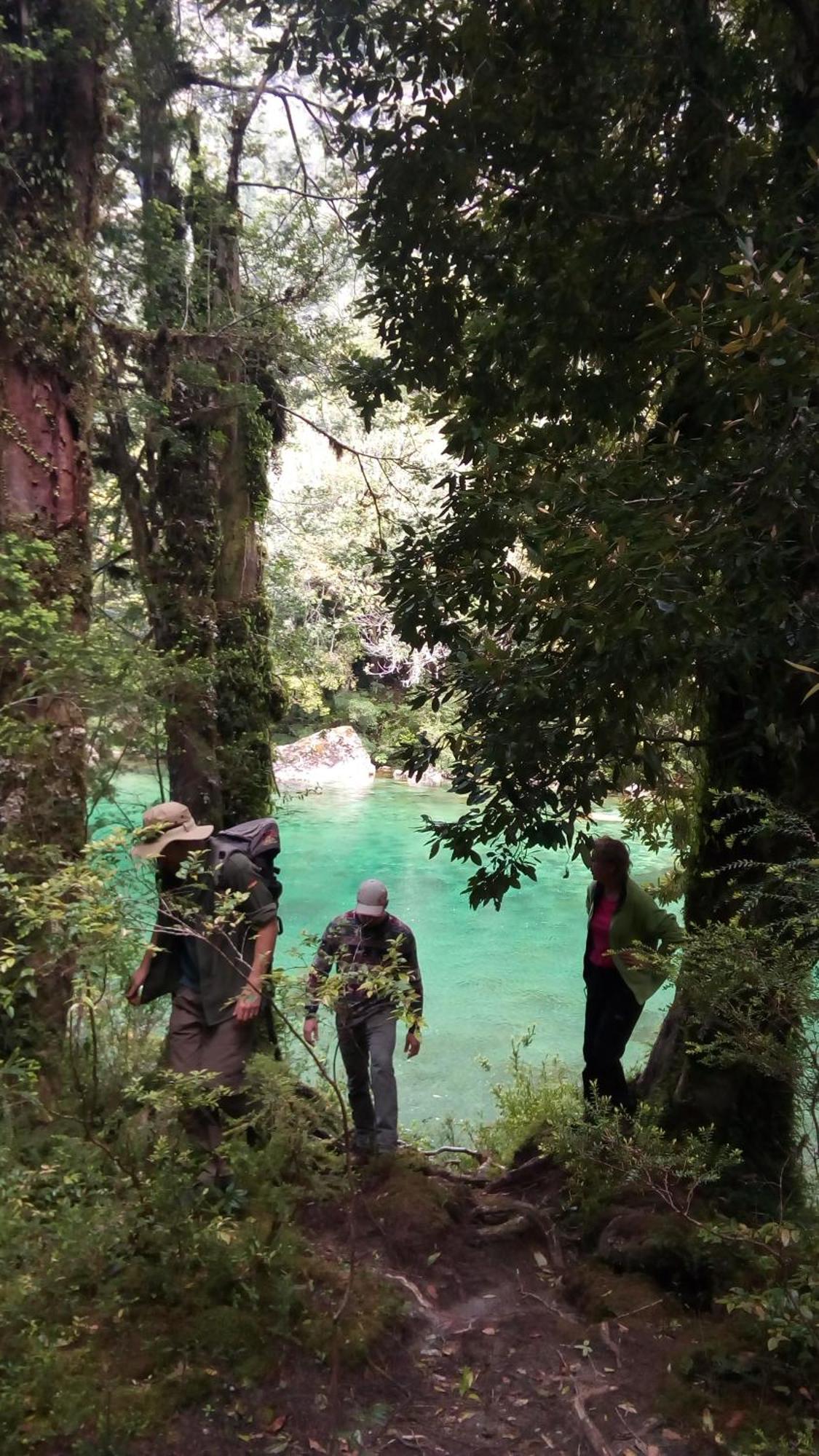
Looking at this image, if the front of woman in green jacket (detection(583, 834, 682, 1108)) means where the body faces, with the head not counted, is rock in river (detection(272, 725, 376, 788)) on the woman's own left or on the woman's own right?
on the woman's own right

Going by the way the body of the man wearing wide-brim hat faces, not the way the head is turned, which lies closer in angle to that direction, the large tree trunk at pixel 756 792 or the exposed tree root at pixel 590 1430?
the exposed tree root

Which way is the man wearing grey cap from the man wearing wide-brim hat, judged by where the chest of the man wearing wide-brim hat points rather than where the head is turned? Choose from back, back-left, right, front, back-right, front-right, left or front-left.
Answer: back

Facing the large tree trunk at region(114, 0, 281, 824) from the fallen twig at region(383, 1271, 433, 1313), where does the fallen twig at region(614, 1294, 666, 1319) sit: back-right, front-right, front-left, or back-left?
back-right

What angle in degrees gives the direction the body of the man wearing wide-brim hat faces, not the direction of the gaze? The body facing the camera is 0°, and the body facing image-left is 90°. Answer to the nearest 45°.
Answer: approximately 45°

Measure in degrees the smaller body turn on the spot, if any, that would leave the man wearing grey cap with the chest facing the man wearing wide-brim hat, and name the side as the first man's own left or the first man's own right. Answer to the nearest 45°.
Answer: approximately 45° to the first man's own right

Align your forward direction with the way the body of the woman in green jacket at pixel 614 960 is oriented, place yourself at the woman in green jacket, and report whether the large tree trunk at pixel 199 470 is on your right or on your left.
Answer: on your right
